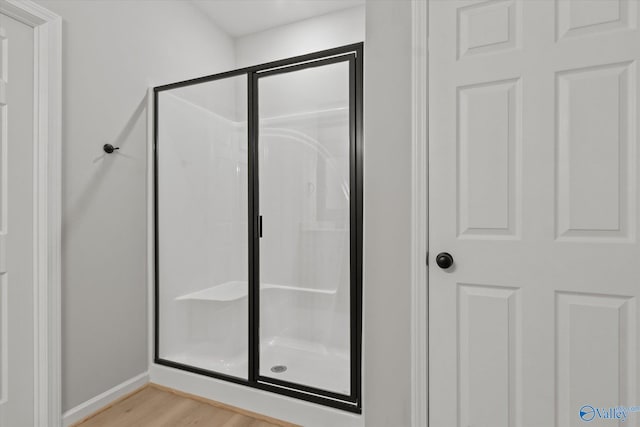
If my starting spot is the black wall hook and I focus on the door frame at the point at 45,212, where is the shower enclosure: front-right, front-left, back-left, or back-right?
back-left

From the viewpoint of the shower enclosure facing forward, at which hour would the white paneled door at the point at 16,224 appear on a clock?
The white paneled door is roughly at 1 o'clock from the shower enclosure.

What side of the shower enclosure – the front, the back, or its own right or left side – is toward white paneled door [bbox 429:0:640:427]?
left

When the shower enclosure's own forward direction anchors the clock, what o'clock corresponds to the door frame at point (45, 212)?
The door frame is roughly at 1 o'clock from the shower enclosure.

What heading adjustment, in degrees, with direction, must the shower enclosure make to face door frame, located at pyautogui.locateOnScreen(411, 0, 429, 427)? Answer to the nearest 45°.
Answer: approximately 90° to its left

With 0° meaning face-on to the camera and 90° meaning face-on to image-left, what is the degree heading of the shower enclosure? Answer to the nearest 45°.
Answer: approximately 45°

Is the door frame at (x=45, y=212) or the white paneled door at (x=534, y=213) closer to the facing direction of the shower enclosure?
the door frame
